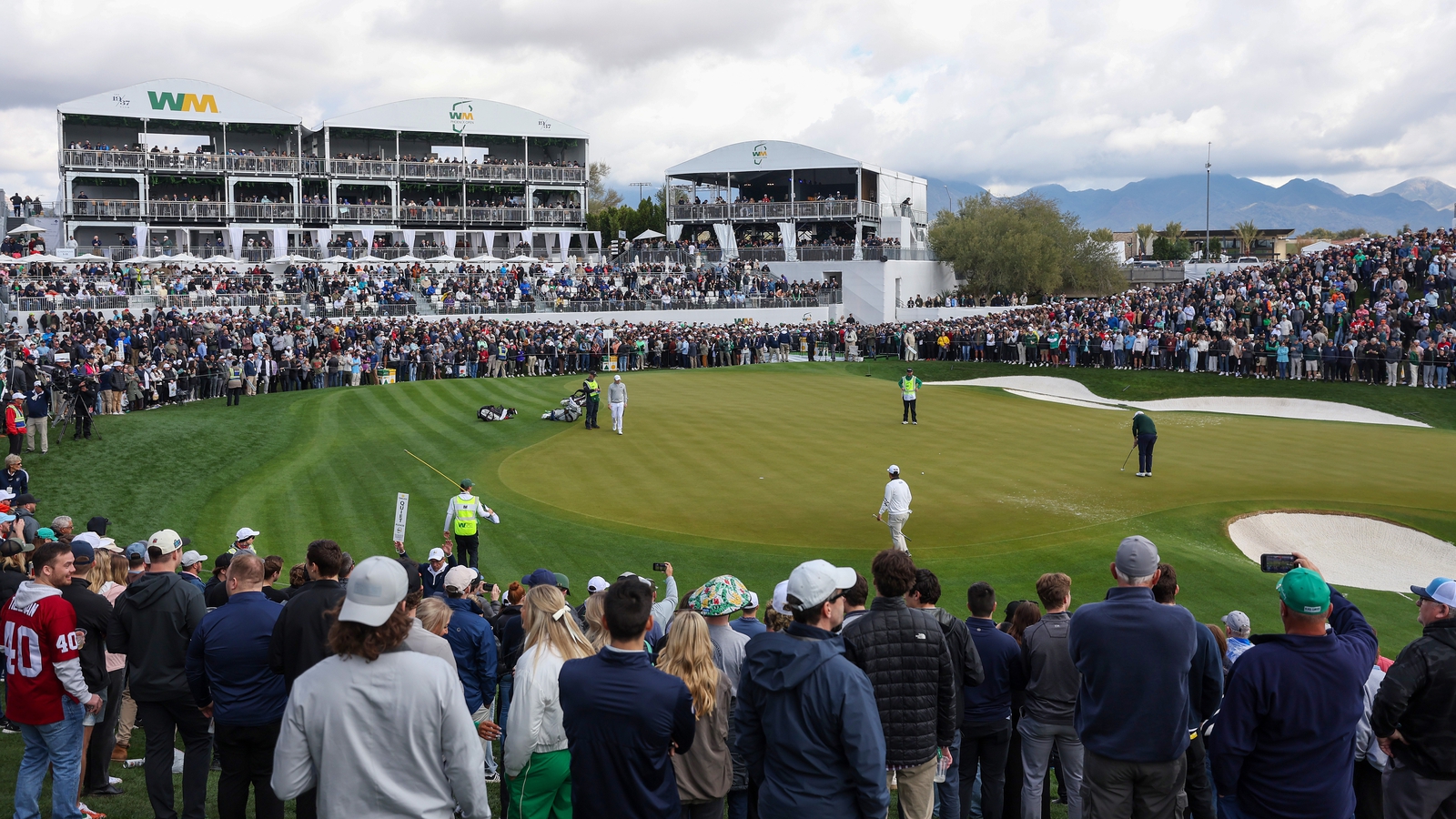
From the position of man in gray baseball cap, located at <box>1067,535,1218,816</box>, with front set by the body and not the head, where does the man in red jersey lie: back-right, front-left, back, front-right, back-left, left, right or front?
left

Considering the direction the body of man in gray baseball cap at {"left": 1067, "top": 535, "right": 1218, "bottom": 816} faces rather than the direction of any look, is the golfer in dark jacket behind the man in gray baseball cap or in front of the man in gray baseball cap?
in front

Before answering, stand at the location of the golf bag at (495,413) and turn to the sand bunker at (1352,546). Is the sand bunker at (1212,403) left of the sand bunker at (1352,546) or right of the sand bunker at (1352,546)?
left

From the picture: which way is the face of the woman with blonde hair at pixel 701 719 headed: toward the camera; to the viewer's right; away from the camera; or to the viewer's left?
away from the camera

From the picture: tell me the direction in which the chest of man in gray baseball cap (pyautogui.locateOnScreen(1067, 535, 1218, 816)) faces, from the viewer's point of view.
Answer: away from the camera

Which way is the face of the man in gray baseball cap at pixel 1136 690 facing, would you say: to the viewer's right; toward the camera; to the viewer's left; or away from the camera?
away from the camera

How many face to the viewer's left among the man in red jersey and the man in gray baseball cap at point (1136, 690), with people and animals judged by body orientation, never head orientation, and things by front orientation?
0

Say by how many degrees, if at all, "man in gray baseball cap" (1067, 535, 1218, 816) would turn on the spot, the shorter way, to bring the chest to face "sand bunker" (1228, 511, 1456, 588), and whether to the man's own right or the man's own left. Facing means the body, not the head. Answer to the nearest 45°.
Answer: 0° — they already face it

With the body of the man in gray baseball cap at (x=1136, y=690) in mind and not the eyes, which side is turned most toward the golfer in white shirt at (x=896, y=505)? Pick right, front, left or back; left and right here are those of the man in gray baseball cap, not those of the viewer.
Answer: front
